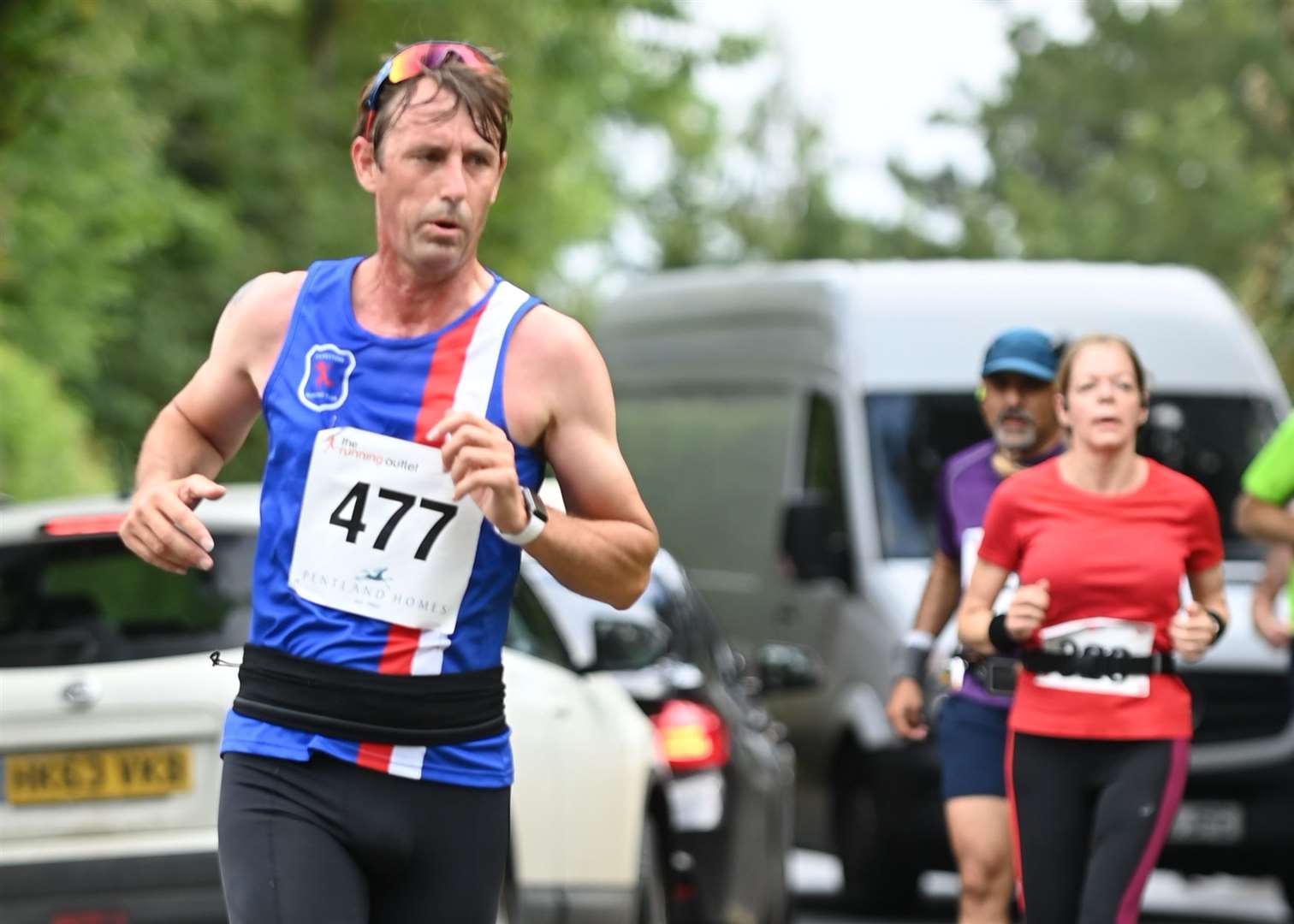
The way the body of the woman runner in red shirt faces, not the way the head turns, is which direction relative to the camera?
toward the camera

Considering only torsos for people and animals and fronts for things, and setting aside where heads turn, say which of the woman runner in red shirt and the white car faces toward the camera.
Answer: the woman runner in red shirt

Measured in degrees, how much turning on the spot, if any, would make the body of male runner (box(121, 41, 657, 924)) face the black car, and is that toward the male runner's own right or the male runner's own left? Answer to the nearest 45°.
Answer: approximately 180°

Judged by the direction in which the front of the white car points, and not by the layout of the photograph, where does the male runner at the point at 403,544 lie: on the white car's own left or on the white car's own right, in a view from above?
on the white car's own right

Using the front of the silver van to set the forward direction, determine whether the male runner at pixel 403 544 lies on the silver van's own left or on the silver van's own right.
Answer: on the silver van's own right

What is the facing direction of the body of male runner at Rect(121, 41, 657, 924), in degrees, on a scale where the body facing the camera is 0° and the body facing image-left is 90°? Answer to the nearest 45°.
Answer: approximately 0°

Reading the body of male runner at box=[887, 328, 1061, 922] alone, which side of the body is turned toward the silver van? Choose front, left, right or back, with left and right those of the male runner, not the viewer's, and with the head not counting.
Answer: back

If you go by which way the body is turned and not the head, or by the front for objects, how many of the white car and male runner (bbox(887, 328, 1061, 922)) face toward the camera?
1

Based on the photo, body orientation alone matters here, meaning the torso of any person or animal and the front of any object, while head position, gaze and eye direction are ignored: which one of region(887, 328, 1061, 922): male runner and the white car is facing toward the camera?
the male runner

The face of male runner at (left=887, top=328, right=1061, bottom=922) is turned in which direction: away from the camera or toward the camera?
toward the camera

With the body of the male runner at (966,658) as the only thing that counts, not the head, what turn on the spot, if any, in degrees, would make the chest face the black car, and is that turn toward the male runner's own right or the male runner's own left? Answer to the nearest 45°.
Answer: approximately 135° to the male runner's own right

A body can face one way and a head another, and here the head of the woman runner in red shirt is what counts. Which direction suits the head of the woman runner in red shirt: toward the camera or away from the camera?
toward the camera

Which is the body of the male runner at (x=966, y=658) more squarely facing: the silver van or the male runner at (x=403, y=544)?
the male runner

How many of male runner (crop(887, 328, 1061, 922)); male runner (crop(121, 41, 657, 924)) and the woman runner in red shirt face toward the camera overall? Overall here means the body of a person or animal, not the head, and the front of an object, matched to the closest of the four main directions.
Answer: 3

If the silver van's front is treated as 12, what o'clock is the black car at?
The black car is roughly at 2 o'clock from the silver van.
